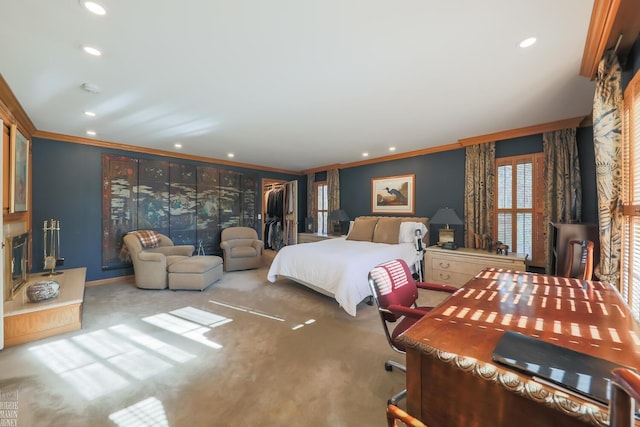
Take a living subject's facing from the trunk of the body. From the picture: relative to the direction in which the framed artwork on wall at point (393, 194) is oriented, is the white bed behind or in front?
in front

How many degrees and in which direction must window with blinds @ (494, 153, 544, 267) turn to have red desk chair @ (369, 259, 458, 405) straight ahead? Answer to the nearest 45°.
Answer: approximately 45° to its left

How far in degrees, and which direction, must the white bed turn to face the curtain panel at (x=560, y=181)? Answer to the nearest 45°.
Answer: approximately 135° to its left

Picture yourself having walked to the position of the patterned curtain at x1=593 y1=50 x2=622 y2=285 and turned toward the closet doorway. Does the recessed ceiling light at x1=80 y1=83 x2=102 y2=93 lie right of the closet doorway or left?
left

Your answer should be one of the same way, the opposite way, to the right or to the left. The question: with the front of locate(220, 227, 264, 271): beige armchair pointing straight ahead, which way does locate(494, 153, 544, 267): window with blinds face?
to the right

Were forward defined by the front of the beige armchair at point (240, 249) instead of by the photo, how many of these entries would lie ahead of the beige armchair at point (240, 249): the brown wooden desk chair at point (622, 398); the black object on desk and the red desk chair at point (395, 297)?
3

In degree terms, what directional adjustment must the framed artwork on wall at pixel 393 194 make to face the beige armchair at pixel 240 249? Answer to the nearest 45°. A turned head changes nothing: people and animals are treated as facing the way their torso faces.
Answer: approximately 45° to its right

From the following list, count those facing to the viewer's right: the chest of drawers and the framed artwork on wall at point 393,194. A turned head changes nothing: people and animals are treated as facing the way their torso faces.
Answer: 0

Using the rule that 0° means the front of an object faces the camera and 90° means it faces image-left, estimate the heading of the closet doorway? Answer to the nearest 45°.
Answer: approximately 315°

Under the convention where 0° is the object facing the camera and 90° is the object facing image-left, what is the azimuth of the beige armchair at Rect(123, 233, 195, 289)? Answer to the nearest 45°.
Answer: approximately 315°

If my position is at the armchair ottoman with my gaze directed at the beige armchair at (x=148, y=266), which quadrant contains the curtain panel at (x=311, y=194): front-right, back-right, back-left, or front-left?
back-right

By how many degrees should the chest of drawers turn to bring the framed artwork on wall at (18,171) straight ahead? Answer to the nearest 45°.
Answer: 0° — it already faces it

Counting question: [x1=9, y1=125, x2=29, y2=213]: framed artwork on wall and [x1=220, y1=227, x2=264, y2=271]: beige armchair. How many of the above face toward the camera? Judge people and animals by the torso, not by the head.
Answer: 1

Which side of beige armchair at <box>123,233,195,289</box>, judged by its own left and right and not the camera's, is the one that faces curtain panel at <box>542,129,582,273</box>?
front

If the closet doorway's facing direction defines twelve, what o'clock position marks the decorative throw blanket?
The decorative throw blanket is roughly at 3 o'clock from the closet doorway.

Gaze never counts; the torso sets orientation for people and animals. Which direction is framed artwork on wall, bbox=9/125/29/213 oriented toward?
to the viewer's right
